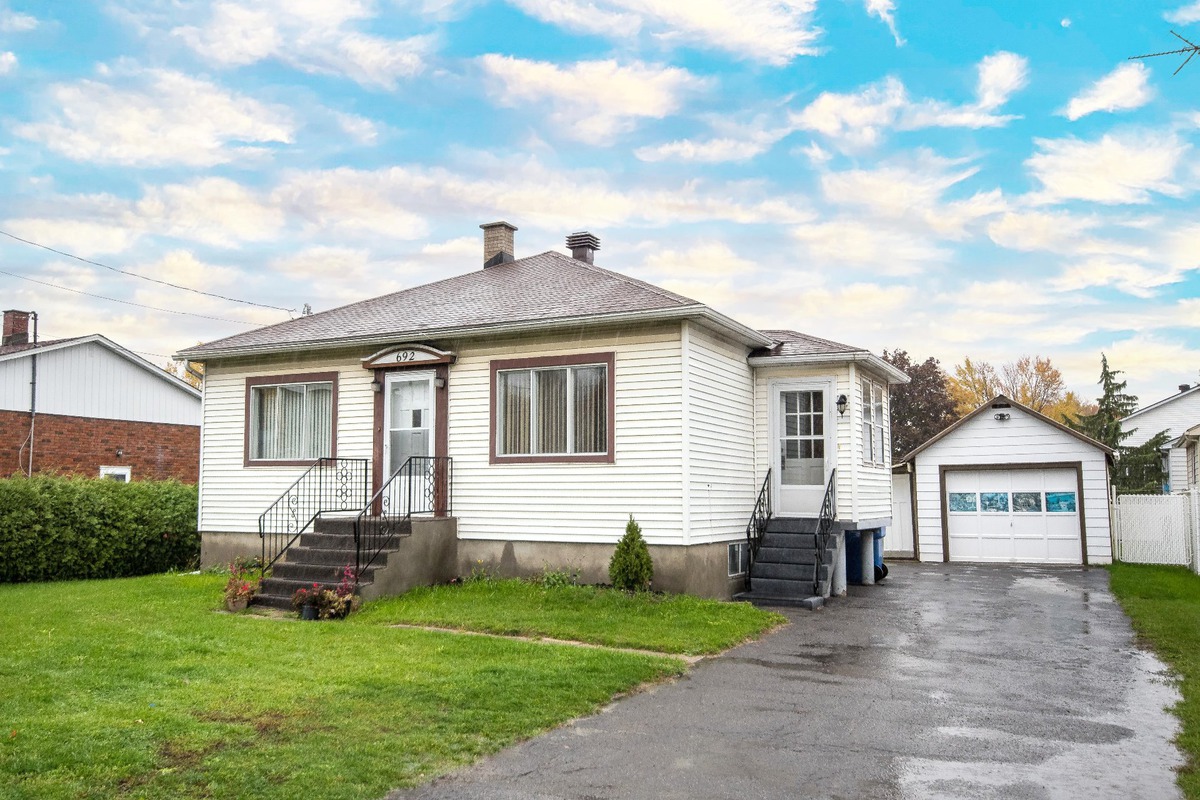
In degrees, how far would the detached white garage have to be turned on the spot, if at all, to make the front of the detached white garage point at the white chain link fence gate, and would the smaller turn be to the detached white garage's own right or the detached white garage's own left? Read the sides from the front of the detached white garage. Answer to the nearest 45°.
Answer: approximately 90° to the detached white garage's own left

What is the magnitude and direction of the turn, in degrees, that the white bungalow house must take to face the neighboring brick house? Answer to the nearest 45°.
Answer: approximately 90° to its right

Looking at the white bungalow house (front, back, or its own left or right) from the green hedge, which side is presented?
right

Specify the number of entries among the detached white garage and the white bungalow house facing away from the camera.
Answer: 0

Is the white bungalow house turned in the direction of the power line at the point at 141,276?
no

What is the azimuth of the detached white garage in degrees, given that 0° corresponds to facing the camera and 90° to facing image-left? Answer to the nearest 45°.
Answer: approximately 0°

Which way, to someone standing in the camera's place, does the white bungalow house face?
facing the viewer and to the left of the viewer

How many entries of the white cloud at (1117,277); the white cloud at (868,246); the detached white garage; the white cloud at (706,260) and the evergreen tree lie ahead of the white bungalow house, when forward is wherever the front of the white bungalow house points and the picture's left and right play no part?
0

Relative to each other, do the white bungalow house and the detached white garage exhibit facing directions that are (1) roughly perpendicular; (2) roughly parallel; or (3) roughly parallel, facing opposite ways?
roughly parallel
